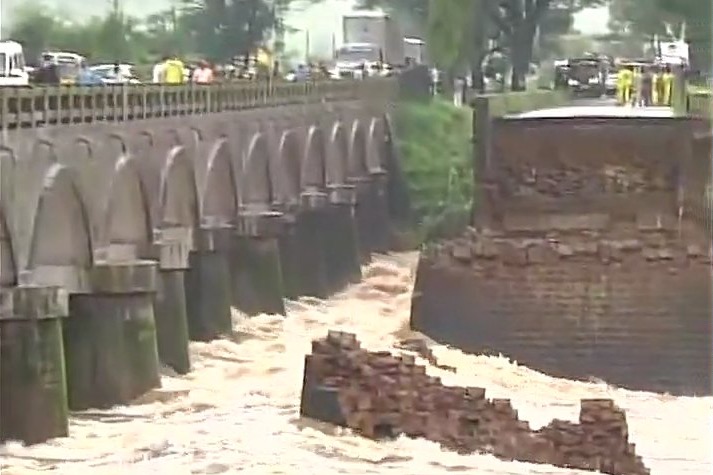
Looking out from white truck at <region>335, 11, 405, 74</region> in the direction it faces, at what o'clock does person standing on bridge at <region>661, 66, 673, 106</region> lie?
The person standing on bridge is roughly at 10 o'clock from the white truck.

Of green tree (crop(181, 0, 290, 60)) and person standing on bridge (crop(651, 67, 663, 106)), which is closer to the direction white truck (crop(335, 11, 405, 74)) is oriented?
the green tree

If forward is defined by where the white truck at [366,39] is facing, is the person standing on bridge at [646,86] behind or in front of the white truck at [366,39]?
in front

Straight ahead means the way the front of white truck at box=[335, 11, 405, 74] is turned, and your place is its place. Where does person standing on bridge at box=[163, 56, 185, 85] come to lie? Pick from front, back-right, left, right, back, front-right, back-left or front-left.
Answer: front-right

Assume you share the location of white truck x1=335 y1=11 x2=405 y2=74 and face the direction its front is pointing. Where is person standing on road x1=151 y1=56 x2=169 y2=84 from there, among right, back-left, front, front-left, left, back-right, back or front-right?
front-right

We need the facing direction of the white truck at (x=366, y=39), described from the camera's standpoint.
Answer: facing the viewer and to the left of the viewer

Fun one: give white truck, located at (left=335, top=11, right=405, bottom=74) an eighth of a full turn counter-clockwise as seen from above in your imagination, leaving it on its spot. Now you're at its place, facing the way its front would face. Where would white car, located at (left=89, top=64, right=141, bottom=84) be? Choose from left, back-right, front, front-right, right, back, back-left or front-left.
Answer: right

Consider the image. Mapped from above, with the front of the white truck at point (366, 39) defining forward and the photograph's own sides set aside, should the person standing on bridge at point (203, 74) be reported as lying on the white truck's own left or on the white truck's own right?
on the white truck's own right
